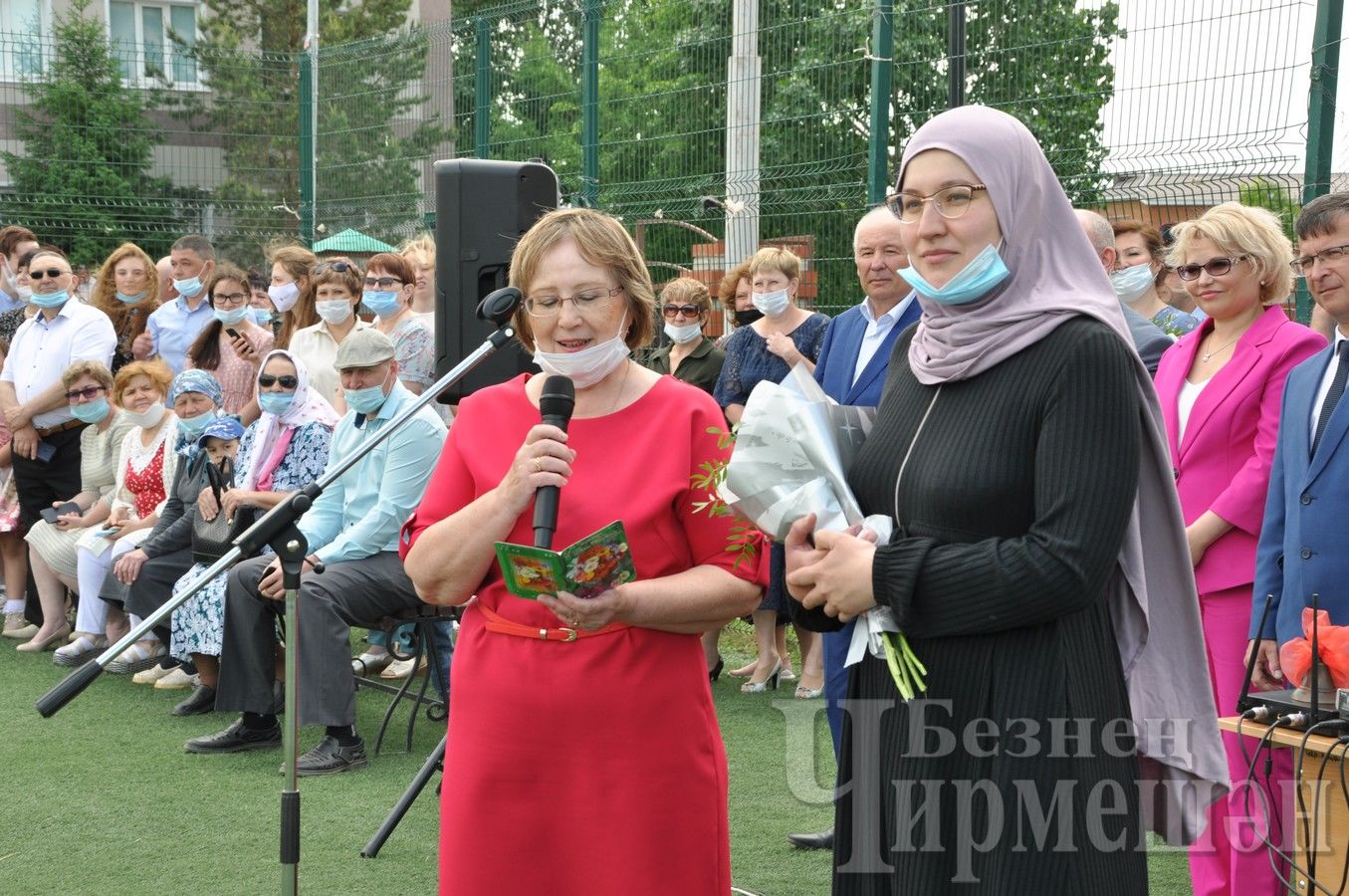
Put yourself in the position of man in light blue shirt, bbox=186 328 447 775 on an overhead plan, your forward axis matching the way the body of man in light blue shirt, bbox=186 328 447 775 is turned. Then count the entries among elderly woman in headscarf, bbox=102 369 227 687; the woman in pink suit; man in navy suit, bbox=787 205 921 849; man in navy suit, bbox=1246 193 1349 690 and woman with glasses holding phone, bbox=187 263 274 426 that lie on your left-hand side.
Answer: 3

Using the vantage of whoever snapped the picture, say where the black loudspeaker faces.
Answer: facing to the left of the viewer

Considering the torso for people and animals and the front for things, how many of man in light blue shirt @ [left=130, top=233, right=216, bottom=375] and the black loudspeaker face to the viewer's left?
1

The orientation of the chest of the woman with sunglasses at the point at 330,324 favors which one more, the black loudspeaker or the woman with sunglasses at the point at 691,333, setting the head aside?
the black loudspeaker

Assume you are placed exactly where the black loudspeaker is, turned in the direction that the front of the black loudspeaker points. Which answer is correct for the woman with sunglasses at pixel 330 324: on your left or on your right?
on your right

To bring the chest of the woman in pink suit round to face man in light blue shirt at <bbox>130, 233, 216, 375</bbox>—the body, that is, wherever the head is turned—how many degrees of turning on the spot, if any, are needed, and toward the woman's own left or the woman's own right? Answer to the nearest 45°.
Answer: approximately 90° to the woman's own right

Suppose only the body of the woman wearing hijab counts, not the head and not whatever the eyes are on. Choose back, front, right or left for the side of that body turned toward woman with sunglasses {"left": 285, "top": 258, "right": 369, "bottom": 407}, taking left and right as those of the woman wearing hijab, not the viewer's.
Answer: right

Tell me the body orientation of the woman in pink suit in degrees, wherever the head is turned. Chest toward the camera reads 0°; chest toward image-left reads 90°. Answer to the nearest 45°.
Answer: approximately 45°

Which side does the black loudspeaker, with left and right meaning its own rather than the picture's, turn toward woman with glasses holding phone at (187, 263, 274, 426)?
right

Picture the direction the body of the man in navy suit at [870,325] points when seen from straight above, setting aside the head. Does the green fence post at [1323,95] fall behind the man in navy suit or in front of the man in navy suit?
behind
